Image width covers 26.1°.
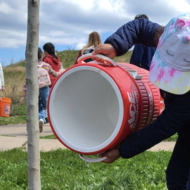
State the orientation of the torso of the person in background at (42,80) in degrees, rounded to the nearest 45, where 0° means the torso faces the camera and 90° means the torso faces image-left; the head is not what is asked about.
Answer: approximately 180°

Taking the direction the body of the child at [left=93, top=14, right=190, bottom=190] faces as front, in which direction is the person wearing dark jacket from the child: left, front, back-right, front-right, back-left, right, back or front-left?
back-right

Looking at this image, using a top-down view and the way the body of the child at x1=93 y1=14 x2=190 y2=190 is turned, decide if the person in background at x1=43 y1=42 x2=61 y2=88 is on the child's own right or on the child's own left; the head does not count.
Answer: on the child's own right

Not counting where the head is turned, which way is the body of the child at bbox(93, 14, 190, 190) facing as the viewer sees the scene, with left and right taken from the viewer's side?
facing the viewer and to the left of the viewer

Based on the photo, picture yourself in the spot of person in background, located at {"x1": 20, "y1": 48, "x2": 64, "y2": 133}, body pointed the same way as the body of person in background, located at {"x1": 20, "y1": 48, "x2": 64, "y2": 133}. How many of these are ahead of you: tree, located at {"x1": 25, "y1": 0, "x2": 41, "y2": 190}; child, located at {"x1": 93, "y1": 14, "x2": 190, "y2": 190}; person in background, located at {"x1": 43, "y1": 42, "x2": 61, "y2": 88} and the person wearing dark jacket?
1

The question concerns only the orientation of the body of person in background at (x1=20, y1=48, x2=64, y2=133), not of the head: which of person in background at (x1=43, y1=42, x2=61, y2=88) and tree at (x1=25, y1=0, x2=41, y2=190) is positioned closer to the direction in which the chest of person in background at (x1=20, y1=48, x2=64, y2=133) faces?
the person in background

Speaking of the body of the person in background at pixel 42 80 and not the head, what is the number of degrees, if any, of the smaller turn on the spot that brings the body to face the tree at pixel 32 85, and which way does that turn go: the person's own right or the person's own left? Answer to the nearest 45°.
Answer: approximately 180°

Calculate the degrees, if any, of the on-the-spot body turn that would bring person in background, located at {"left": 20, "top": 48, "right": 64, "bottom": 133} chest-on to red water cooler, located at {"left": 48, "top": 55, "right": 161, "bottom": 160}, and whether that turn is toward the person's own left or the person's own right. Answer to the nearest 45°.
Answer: approximately 180°

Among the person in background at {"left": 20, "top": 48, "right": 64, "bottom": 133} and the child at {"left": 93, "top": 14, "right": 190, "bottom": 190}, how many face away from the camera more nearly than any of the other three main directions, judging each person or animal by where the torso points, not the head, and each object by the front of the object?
1

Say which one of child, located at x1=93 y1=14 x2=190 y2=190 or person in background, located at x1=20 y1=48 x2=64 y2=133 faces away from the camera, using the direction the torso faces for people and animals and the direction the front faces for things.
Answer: the person in background

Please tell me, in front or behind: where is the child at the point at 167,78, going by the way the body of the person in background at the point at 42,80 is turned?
behind

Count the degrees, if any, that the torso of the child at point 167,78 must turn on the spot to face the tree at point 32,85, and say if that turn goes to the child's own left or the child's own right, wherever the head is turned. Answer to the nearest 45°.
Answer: approximately 45° to the child's own right
